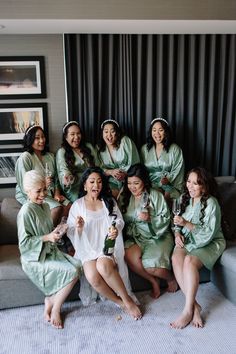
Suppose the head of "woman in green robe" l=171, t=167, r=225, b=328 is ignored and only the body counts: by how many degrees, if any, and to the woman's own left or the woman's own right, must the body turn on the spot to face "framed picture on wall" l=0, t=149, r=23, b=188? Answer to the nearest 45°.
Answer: approximately 45° to the woman's own right

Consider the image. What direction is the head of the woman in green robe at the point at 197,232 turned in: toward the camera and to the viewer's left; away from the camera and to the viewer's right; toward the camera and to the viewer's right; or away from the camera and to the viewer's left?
toward the camera and to the viewer's left

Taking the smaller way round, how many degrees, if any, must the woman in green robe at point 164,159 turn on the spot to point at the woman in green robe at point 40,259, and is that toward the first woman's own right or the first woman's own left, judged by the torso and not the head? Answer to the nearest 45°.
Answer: approximately 45° to the first woman's own right

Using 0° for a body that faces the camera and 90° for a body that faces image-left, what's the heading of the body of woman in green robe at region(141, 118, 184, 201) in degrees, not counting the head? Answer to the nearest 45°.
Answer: approximately 0°

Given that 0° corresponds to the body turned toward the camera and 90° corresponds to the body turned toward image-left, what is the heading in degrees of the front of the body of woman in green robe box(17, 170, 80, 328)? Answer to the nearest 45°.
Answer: approximately 315°

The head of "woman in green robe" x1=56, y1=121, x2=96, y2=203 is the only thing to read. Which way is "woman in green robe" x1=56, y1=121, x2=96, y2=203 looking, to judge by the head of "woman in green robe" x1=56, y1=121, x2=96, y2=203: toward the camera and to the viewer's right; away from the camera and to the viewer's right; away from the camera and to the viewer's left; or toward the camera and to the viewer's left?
toward the camera and to the viewer's right

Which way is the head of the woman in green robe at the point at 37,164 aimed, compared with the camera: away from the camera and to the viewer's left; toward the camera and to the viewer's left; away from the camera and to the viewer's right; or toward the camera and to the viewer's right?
toward the camera and to the viewer's right

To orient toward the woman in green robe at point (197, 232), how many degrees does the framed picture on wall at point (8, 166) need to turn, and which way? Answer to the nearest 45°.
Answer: approximately 45° to its left

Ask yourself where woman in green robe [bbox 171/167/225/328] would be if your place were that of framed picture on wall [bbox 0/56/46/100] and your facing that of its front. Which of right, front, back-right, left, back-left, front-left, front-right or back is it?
front-left
